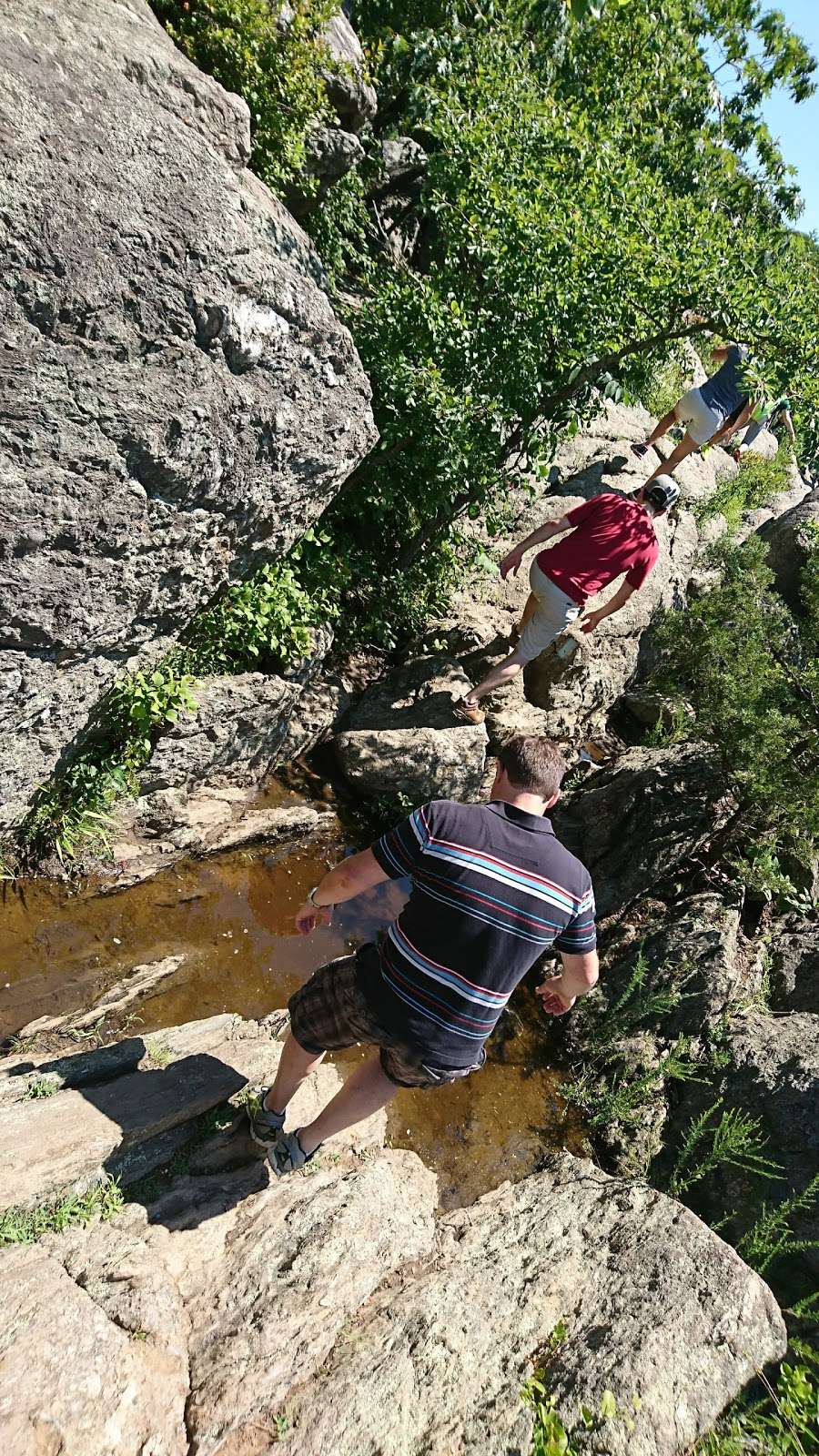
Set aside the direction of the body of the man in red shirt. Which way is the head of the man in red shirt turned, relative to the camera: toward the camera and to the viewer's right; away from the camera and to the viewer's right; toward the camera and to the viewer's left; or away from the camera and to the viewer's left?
away from the camera and to the viewer's right

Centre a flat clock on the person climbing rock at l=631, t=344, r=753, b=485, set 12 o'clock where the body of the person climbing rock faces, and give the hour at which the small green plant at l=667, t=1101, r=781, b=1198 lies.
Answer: The small green plant is roughly at 5 o'clock from the person climbing rock.

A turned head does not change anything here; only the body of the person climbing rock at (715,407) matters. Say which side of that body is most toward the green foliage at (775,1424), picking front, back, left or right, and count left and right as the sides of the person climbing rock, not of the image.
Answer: back

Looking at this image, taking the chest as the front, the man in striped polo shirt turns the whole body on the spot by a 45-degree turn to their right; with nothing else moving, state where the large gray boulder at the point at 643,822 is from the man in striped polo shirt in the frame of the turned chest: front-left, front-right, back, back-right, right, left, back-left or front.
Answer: front-left

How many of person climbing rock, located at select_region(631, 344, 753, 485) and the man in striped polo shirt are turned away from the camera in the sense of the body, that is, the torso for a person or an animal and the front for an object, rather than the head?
2

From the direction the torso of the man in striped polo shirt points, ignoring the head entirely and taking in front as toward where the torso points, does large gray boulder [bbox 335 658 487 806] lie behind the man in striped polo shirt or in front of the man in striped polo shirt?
in front

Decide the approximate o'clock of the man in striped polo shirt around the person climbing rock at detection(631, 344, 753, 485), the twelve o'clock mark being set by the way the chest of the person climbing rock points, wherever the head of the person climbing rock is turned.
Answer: The man in striped polo shirt is roughly at 6 o'clock from the person climbing rock.

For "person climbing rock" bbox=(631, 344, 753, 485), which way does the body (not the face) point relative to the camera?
away from the camera

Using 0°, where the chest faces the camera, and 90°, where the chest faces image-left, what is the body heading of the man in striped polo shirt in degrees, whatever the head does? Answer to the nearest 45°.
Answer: approximately 180°

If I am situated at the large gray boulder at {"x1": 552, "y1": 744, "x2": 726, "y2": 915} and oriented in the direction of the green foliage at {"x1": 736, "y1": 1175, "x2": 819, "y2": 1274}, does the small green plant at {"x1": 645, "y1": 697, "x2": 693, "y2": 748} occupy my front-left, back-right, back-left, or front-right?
back-left

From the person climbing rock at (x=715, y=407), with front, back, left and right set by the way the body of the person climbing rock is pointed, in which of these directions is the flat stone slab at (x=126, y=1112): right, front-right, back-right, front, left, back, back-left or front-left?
back

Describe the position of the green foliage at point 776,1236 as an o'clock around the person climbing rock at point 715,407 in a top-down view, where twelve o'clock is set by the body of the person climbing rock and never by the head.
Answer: The green foliage is roughly at 5 o'clock from the person climbing rock.
